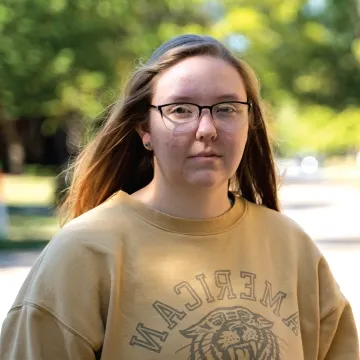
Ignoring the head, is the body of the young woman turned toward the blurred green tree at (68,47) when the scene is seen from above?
no

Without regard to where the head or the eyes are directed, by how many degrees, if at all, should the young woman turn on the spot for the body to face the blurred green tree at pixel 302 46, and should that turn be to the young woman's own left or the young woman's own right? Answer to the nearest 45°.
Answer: approximately 135° to the young woman's own left

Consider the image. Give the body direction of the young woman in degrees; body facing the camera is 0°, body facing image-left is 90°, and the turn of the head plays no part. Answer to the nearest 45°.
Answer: approximately 315°

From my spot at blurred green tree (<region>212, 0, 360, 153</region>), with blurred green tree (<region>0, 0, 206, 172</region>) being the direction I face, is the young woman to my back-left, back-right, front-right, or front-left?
front-left

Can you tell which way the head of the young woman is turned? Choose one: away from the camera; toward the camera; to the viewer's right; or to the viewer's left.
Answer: toward the camera
